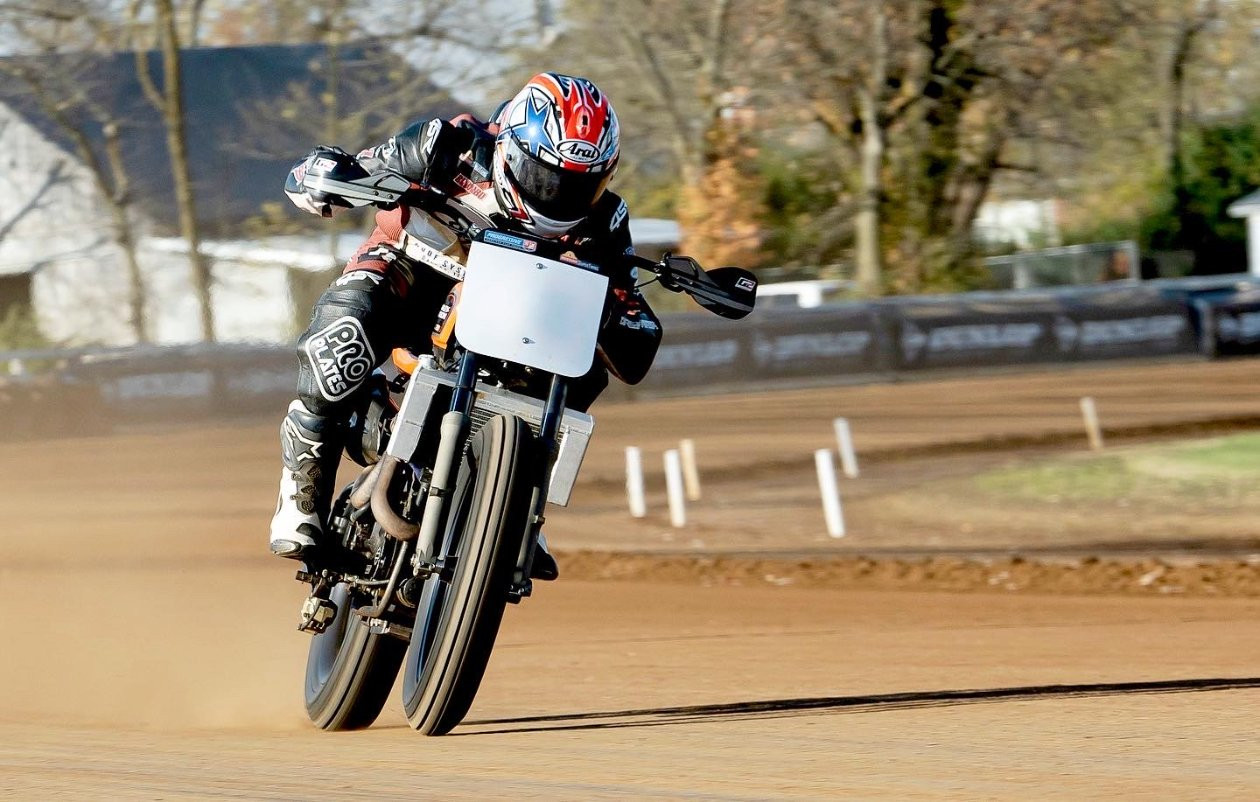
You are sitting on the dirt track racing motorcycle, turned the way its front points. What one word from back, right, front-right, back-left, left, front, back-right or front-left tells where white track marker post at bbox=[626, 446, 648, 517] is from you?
back

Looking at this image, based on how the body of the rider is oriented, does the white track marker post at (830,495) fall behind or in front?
behind

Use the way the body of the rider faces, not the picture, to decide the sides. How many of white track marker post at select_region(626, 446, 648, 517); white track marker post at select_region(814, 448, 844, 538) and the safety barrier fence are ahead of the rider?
0

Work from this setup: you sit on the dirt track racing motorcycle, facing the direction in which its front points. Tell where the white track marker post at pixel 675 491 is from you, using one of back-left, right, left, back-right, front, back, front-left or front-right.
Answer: back

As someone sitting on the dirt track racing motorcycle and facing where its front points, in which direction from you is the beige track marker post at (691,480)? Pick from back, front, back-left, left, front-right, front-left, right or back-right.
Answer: back

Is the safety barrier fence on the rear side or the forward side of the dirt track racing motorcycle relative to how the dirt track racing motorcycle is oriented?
on the rear side

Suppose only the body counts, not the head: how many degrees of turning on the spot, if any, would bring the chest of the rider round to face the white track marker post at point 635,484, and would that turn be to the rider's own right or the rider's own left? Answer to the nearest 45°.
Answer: approximately 180°

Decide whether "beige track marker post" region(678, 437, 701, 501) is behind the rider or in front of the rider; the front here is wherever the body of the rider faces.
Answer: behind

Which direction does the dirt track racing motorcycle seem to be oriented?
toward the camera
